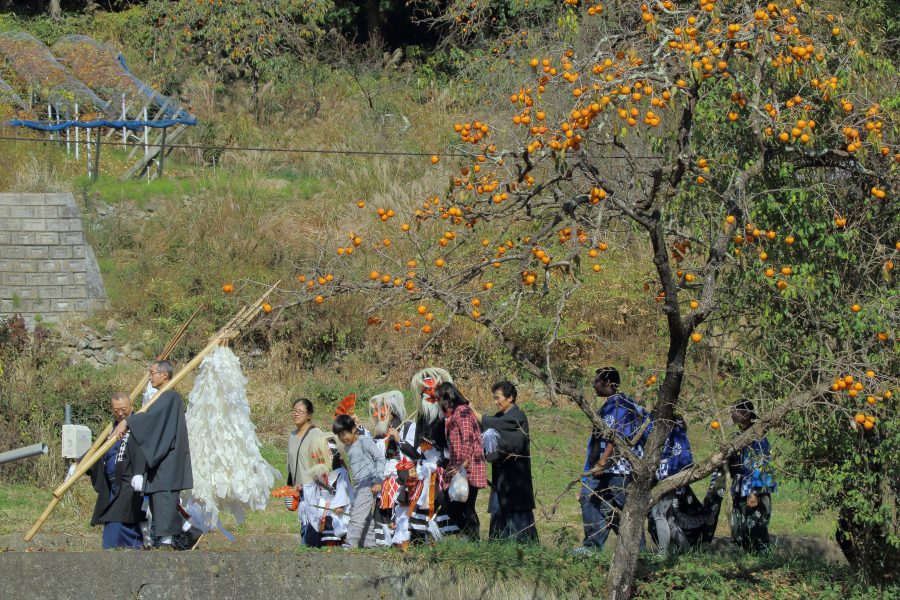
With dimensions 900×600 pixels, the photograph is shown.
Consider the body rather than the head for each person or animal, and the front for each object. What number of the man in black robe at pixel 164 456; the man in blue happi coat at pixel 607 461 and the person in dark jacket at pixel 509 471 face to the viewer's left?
3

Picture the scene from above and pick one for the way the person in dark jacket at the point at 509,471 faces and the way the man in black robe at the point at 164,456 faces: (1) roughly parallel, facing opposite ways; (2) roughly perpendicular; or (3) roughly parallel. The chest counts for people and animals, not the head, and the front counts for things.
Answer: roughly parallel

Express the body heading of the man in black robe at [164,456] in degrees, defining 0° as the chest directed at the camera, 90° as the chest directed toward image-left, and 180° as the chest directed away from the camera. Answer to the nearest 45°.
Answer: approximately 90°

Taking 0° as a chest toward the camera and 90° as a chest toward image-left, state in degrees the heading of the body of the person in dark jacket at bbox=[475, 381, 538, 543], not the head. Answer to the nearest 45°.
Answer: approximately 90°

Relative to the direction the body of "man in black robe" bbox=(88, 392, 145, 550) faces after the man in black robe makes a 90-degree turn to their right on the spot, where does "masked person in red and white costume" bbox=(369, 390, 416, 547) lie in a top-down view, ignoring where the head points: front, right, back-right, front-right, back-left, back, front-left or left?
back-right

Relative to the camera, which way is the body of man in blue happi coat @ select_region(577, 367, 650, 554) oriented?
to the viewer's left

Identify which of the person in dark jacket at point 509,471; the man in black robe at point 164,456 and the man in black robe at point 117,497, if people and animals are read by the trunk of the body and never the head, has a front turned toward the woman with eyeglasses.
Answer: the person in dark jacket

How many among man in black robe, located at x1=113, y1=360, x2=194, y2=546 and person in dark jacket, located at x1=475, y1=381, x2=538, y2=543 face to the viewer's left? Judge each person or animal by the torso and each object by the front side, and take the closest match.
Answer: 2

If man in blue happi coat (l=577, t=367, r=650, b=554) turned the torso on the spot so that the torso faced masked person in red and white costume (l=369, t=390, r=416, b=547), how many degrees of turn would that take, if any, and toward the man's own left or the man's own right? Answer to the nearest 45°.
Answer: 0° — they already face them

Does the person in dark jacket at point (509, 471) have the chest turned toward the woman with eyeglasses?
yes

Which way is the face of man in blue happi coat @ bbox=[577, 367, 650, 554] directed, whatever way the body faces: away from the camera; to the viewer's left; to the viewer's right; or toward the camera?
to the viewer's left

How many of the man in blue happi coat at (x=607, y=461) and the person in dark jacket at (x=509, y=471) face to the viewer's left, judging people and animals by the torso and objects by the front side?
2

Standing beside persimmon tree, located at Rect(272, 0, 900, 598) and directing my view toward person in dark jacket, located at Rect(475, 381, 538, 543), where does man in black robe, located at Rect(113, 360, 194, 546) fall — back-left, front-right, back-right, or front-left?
front-left

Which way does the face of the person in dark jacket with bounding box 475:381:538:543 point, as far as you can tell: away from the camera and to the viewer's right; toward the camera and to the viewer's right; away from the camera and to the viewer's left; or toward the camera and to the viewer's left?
toward the camera and to the viewer's left

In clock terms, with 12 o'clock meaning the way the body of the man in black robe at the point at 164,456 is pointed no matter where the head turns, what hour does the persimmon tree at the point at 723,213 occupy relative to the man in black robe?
The persimmon tree is roughly at 7 o'clock from the man in black robe.

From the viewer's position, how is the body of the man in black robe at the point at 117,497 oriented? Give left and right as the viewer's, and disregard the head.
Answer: facing the viewer and to the left of the viewer
